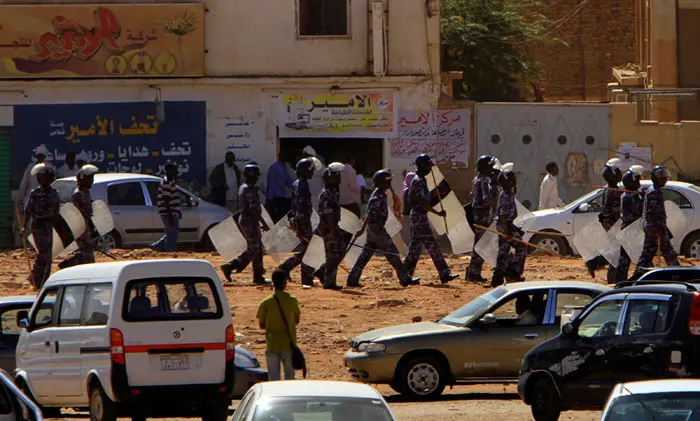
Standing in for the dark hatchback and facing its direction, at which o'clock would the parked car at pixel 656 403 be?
The parked car is roughly at 9 o'clock from the dark hatchback.

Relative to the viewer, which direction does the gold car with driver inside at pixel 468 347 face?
to the viewer's left

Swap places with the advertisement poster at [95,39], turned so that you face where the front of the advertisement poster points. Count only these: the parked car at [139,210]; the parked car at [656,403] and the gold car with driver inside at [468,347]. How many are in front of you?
3

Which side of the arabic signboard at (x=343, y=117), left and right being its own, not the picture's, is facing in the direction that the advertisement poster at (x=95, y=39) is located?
right

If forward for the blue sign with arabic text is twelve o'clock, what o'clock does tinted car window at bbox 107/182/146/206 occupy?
The tinted car window is roughly at 12 o'clock from the blue sign with arabic text.

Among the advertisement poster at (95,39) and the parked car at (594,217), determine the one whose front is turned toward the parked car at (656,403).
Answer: the advertisement poster

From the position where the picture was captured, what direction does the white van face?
facing away from the viewer and to the left of the viewer

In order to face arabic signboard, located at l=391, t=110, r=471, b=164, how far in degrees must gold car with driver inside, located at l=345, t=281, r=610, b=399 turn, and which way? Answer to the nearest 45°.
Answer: approximately 90° to its right

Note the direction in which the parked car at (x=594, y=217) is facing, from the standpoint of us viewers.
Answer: facing to the left of the viewer

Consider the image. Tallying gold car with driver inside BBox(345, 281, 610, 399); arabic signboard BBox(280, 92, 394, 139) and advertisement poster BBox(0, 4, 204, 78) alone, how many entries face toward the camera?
2

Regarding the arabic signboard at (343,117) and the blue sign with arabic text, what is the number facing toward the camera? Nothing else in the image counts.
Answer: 2

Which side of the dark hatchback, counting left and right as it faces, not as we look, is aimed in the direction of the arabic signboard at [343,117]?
right
